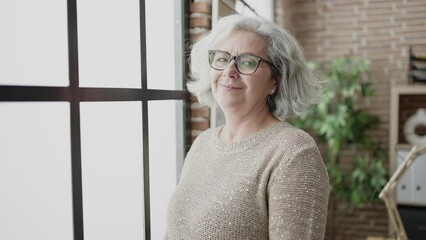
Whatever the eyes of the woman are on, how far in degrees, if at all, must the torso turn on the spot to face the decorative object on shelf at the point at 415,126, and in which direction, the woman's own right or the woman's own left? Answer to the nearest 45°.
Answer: approximately 180°

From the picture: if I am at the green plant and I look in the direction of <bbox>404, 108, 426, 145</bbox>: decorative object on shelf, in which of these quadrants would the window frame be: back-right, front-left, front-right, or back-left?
back-right

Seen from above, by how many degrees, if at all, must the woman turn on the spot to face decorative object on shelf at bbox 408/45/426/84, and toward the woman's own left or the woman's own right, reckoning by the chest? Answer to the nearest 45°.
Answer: approximately 180°

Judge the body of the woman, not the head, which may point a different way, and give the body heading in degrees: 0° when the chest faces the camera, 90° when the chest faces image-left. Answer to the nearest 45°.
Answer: approximately 45°

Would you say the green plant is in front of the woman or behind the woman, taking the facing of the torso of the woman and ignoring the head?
behind

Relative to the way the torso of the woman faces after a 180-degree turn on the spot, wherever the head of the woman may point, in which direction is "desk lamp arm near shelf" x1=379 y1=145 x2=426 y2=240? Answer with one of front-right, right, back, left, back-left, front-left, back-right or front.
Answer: front
